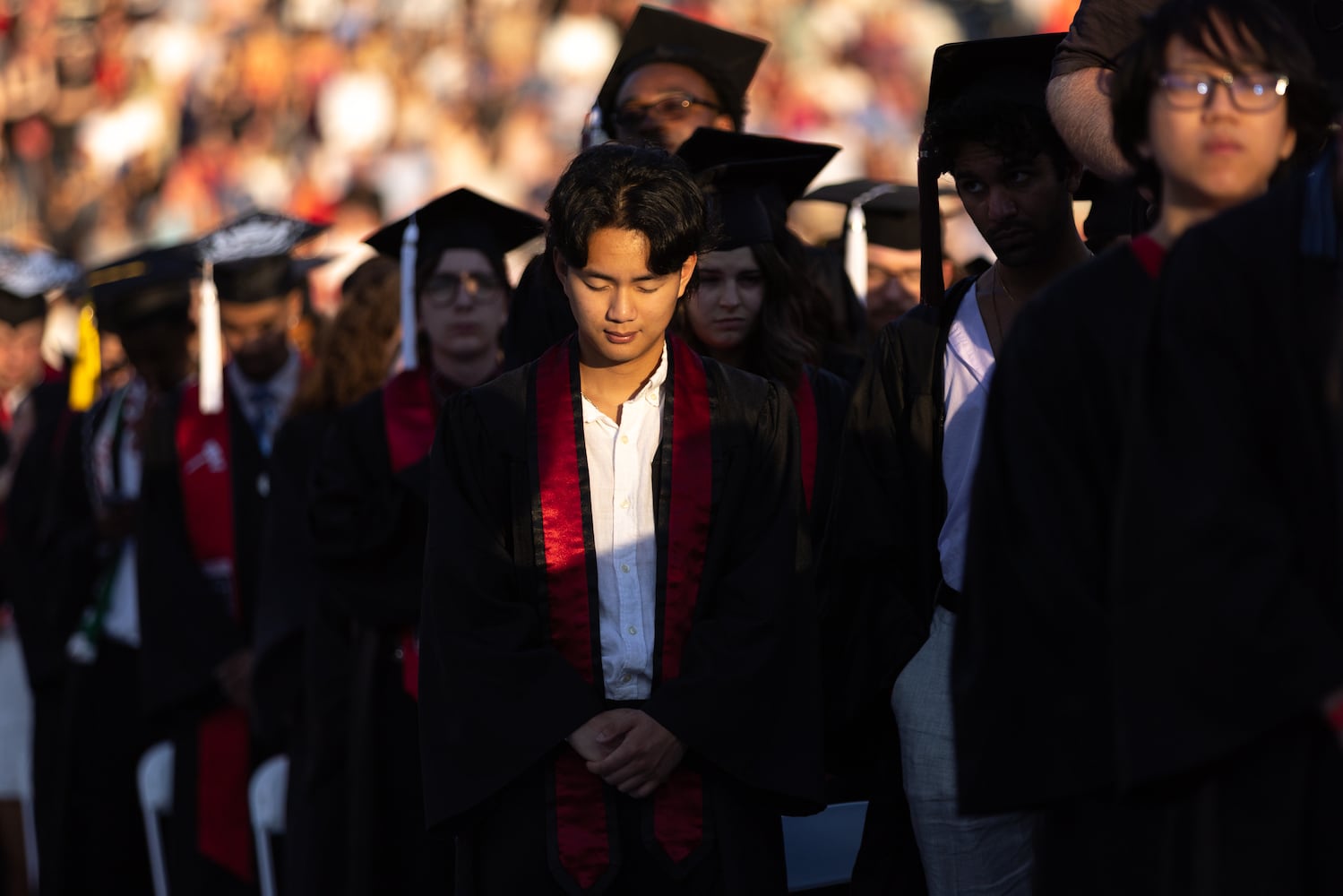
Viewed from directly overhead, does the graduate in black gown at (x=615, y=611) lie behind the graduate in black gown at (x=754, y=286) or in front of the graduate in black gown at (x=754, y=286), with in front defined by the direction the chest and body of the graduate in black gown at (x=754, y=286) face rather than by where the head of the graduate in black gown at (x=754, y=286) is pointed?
in front

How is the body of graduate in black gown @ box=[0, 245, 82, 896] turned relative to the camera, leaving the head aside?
toward the camera

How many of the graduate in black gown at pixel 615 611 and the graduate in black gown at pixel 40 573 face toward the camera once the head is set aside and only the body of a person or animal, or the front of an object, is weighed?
2

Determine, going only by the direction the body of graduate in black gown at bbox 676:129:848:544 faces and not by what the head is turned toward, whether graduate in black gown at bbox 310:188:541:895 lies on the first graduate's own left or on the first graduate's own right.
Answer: on the first graduate's own right

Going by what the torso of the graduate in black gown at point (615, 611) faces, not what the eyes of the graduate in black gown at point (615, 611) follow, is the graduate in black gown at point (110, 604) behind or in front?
behind

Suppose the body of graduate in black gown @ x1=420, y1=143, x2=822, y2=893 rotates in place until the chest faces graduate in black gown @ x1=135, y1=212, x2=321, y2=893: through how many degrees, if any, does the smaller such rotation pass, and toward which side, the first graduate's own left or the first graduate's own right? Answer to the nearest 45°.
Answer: approximately 135° to the first graduate's own right

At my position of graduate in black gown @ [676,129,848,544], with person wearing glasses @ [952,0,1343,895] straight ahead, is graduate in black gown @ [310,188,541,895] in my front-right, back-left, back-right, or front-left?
back-right

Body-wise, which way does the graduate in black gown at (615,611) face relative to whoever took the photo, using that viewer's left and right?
facing the viewer

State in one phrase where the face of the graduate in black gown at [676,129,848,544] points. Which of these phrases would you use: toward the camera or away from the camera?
toward the camera

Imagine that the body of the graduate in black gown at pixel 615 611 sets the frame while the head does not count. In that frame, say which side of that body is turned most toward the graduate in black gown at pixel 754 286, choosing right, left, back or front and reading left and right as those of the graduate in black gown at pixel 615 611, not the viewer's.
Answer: back
